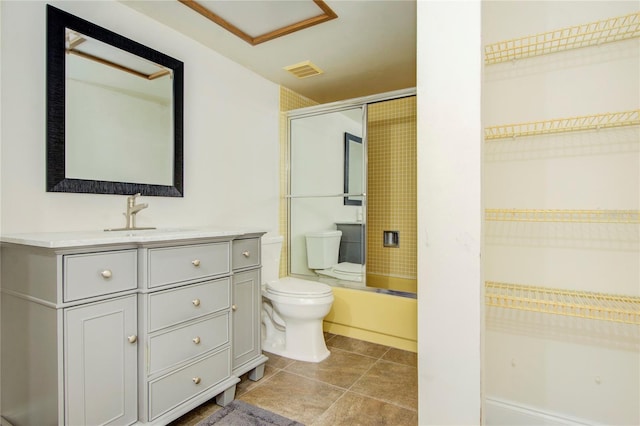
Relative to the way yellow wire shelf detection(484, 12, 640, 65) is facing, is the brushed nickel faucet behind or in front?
in front

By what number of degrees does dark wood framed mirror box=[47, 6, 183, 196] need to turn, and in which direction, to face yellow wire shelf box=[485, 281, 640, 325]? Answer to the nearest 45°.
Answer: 0° — it already faces it

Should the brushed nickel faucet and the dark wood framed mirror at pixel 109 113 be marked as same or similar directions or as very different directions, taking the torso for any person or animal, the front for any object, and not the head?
same or similar directions

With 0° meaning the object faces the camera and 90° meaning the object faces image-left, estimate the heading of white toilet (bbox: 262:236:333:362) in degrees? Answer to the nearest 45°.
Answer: approximately 315°

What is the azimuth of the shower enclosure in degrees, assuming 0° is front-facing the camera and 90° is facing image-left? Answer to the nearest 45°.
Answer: approximately 45°

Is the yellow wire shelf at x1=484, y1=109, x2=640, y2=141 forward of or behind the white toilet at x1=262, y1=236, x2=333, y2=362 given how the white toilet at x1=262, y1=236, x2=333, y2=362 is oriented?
forward

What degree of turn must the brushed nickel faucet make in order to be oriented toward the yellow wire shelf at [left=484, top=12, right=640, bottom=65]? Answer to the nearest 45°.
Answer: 0° — it already faces it

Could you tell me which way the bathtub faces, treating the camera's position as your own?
facing the viewer and to the left of the viewer

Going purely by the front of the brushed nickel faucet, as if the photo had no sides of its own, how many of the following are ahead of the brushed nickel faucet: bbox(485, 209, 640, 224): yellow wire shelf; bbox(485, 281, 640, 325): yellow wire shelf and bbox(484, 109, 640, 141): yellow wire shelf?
3

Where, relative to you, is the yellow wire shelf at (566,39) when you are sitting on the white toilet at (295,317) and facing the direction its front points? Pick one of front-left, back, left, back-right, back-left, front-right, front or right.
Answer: front

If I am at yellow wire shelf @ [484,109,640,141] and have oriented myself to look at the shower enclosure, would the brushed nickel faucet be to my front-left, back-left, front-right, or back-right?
front-left

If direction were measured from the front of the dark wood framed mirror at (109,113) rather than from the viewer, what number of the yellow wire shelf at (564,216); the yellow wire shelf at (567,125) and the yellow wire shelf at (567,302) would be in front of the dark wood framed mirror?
3
